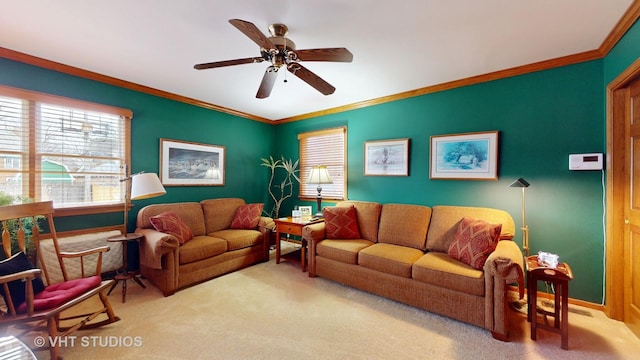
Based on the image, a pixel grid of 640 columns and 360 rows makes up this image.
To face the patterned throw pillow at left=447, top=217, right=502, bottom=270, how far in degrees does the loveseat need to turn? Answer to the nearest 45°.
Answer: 0° — it already faces it

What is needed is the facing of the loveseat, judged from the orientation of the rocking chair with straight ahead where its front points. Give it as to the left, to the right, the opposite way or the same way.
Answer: the same way

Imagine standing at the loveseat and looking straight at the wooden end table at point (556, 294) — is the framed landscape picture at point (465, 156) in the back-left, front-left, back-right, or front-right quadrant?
front-left

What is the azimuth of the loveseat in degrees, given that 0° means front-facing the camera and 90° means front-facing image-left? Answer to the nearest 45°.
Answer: approximately 315°

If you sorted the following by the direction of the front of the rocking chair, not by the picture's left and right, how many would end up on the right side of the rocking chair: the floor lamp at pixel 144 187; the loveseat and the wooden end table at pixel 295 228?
0

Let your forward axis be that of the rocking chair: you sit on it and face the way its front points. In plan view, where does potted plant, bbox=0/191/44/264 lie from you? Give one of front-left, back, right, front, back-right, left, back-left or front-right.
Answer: back-left

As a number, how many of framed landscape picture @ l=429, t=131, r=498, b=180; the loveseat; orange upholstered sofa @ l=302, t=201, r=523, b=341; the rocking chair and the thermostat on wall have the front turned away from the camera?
0

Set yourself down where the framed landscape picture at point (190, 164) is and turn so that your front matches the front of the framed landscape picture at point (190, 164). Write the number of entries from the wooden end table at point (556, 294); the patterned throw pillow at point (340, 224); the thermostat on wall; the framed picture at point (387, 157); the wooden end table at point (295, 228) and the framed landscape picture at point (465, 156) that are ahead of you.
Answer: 6

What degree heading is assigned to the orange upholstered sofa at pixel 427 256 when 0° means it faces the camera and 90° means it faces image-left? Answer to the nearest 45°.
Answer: approximately 45°

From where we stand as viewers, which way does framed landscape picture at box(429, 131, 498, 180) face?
facing the viewer and to the left of the viewer

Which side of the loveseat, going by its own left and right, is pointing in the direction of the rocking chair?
right

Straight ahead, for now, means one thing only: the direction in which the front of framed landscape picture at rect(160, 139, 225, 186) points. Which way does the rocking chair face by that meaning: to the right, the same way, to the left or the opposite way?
the same way

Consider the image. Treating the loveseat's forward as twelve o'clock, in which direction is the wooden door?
The wooden door is roughly at 12 o'clock from the loveseat.
